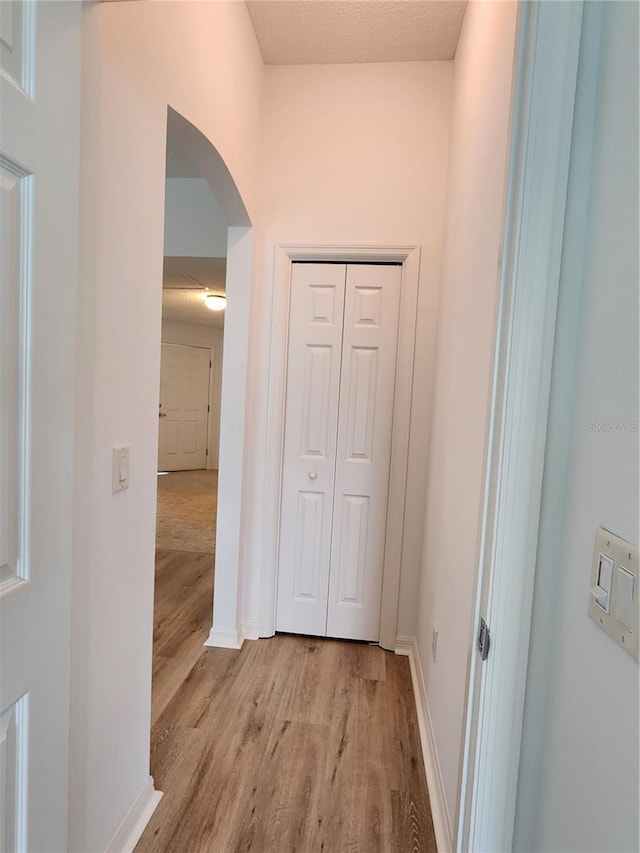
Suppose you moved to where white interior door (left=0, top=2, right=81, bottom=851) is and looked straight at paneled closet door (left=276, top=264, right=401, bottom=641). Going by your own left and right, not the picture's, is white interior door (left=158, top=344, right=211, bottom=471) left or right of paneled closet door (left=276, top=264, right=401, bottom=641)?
left

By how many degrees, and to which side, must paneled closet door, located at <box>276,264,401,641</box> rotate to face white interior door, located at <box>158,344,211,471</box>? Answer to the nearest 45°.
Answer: approximately 135° to its right

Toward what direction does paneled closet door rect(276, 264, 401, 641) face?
toward the camera

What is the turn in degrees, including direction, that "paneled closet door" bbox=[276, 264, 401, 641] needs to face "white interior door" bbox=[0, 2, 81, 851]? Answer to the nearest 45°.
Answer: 0° — it already faces it
